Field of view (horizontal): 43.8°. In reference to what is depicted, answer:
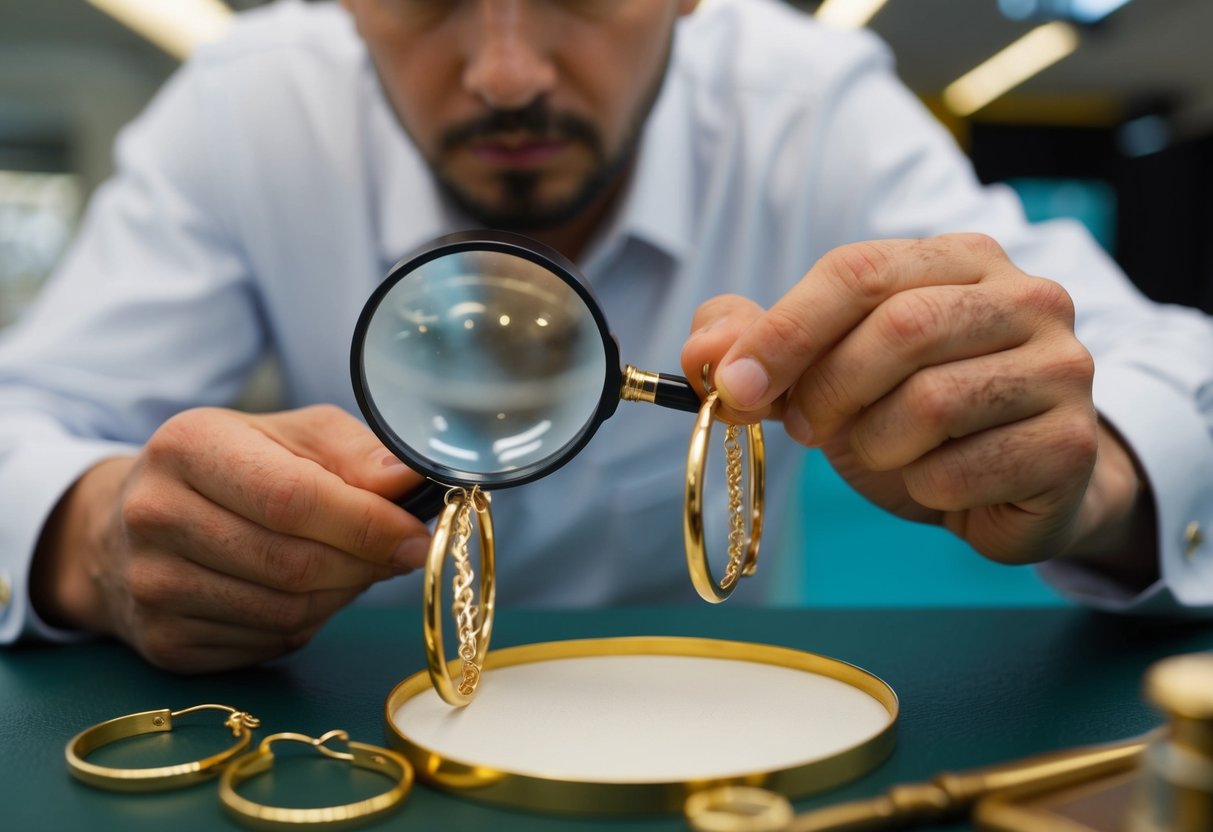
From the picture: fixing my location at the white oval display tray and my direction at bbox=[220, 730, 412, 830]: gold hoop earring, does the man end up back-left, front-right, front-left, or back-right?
back-right

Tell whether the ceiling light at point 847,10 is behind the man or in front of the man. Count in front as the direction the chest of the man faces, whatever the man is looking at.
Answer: behind

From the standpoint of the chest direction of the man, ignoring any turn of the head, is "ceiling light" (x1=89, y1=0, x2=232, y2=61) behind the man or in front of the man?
behind

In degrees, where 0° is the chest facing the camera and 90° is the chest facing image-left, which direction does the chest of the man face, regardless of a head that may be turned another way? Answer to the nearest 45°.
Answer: approximately 0°

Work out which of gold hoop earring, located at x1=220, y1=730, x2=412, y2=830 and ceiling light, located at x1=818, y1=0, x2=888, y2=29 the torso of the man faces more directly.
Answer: the gold hoop earring

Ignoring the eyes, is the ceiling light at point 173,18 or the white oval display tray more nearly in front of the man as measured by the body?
the white oval display tray

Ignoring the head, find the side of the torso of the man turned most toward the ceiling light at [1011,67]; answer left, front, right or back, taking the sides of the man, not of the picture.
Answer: back
